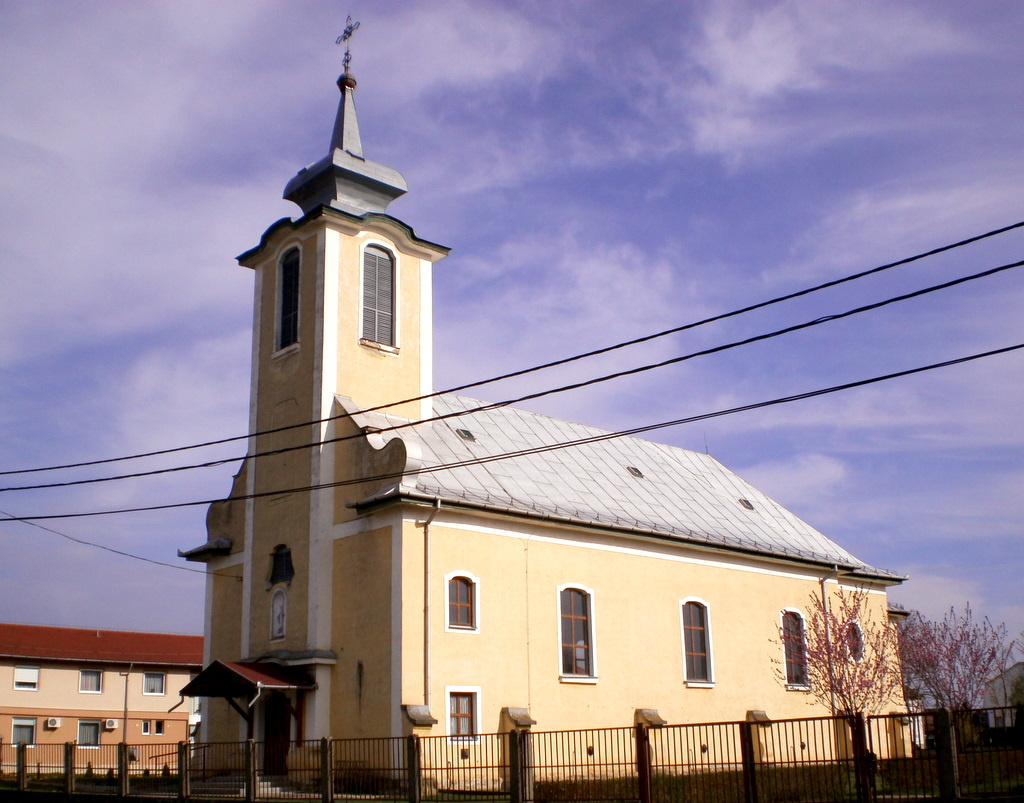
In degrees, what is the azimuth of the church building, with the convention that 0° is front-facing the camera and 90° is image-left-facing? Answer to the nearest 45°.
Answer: approximately 45°
